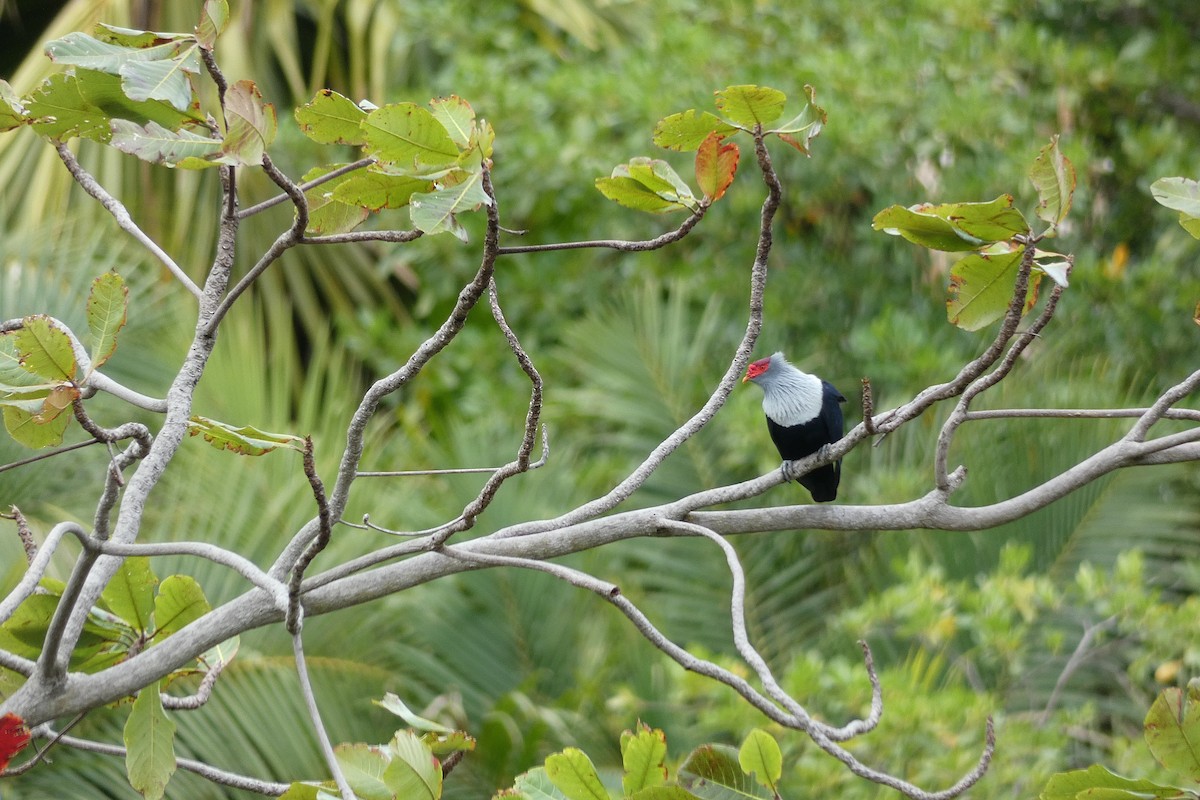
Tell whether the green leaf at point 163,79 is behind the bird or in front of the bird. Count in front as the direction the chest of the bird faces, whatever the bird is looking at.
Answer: in front

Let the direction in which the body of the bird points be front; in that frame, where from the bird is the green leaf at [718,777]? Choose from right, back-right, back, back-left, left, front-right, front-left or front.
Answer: front-left

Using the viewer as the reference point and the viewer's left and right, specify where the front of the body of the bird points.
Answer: facing the viewer and to the left of the viewer

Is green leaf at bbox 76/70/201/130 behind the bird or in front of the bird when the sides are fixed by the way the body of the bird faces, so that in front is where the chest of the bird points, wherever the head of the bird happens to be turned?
in front

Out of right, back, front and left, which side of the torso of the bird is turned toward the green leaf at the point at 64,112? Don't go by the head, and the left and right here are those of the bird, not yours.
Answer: front
